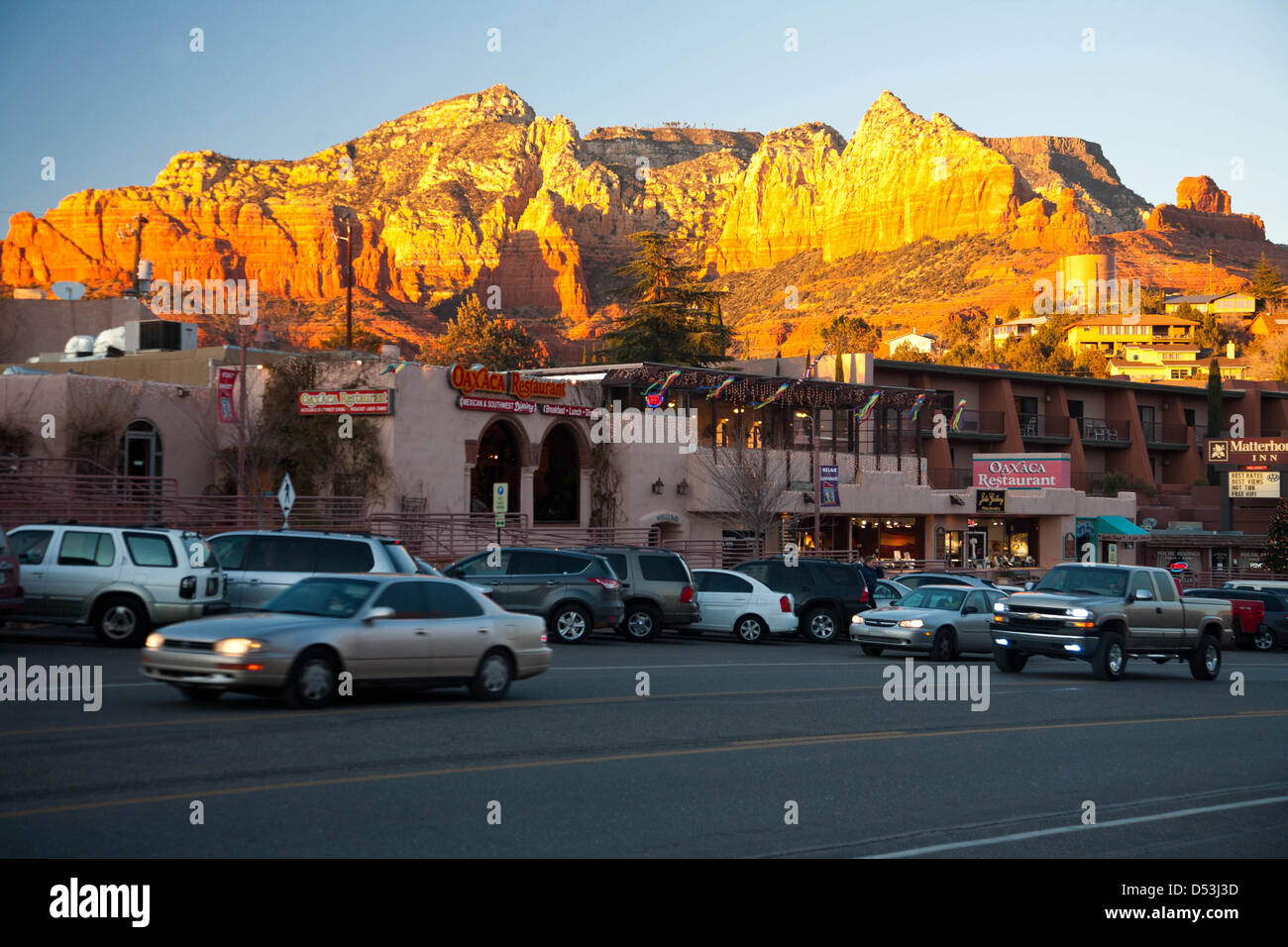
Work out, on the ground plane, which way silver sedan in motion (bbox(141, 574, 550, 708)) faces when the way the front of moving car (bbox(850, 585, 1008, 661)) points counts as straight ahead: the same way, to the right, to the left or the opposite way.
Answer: the same way

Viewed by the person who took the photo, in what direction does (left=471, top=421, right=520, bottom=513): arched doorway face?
facing the viewer

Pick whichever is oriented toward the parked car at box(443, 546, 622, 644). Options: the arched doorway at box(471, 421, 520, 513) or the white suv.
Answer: the arched doorway

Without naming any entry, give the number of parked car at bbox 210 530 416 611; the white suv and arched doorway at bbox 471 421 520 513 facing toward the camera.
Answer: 1

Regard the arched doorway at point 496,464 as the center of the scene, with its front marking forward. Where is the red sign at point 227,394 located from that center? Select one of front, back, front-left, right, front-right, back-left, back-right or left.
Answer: front-right

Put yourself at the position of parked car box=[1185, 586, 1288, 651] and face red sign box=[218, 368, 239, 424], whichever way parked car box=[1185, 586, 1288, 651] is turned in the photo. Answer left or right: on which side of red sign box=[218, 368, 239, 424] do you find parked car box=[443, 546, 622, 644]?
left

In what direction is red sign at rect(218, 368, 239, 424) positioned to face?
toward the camera

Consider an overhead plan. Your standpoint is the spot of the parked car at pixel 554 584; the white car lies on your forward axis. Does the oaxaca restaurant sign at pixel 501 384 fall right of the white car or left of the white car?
left

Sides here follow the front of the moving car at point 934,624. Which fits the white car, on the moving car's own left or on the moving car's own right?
on the moving car's own right

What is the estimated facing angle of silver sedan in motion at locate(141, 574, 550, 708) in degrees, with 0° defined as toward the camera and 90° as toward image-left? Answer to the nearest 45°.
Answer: approximately 45°

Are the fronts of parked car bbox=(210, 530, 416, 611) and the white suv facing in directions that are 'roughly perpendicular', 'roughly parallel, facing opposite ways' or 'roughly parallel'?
roughly parallel

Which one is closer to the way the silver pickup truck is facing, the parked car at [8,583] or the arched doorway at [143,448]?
the parked car

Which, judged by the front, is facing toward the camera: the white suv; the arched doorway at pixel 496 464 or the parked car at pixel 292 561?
the arched doorway

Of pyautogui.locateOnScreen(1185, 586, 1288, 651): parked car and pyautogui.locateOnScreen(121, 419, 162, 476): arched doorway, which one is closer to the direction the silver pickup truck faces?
the arched doorway

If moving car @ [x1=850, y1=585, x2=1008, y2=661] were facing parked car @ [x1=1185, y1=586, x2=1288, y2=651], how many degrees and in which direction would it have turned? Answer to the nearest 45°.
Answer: approximately 180°

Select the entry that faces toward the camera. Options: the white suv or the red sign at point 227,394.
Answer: the red sign

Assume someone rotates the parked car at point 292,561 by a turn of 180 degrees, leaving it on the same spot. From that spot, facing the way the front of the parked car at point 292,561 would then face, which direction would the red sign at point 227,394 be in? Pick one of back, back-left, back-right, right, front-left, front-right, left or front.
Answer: back-left

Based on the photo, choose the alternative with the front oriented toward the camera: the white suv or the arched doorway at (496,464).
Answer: the arched doorway

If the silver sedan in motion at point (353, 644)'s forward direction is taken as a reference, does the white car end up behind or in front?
behind
